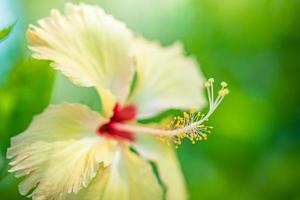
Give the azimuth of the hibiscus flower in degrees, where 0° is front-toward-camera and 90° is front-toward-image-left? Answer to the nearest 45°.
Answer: approximately 315°
